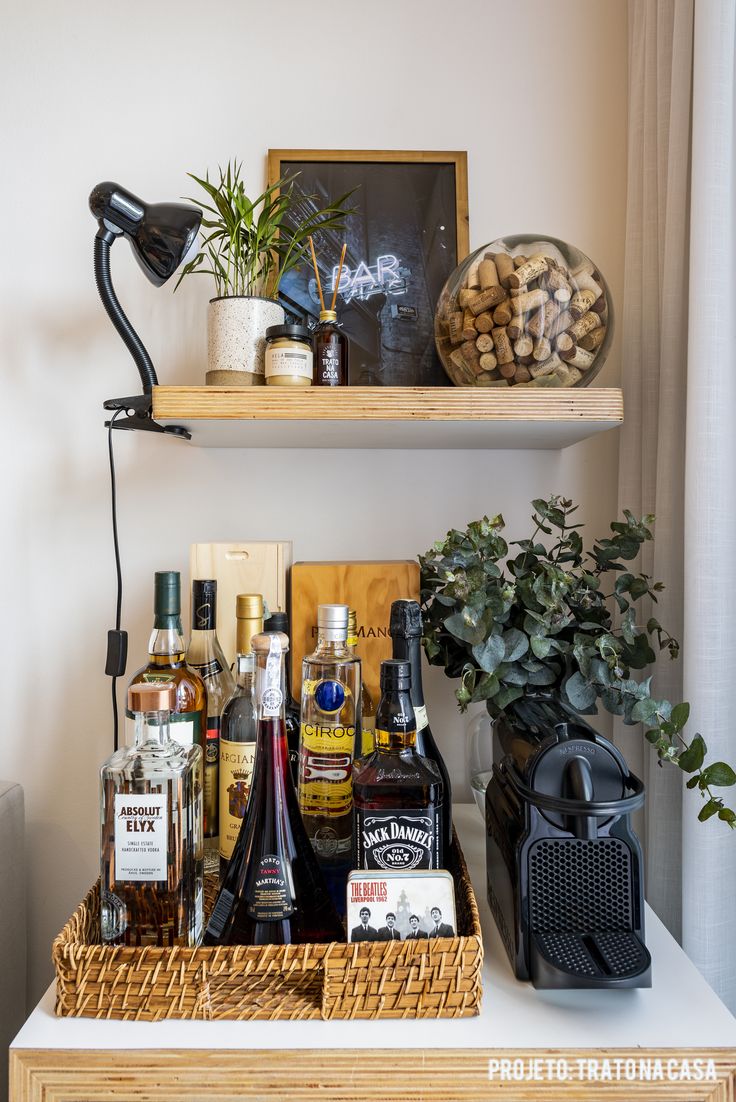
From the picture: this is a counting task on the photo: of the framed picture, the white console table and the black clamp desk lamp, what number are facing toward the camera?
2

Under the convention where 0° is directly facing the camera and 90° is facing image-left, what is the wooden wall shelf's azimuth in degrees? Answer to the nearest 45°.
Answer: approximately 0°

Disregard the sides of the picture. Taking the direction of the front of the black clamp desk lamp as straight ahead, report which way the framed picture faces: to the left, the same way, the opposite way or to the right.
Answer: to the right

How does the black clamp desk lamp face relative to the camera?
to the viewer's right
